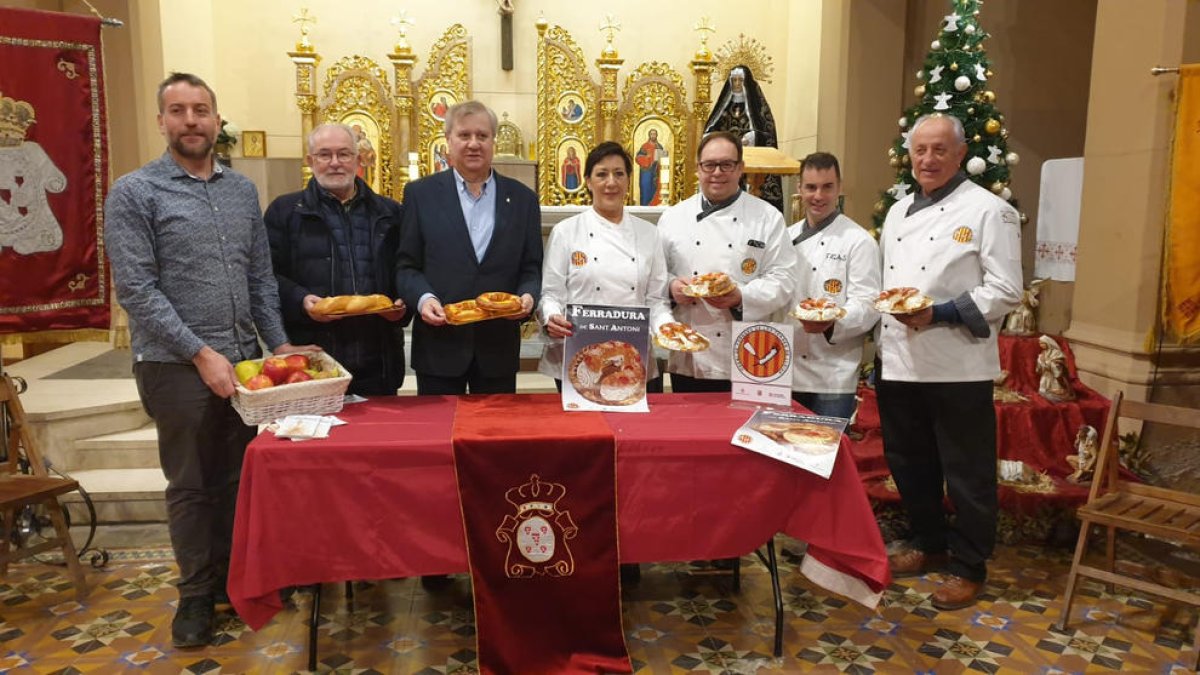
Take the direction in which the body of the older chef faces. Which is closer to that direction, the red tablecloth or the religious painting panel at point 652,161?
the red tablecloth

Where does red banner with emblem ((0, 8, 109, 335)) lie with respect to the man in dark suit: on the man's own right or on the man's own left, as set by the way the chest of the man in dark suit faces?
on the man's own right

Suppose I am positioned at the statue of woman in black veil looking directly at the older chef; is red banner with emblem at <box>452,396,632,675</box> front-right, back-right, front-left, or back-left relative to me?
front-right

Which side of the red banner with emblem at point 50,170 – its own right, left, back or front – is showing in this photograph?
front

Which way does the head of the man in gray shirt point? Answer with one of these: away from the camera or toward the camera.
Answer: toward the camera

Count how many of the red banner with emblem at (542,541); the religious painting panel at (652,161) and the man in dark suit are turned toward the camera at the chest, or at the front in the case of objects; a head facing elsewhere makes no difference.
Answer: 3

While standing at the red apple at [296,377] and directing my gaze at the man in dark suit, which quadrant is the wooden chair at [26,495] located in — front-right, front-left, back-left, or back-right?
back-left

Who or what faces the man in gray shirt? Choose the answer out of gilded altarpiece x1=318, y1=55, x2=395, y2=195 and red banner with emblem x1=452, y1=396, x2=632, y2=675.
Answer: the gilded altarpiece

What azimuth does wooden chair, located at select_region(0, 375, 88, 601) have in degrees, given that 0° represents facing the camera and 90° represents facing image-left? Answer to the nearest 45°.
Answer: approximately 315°

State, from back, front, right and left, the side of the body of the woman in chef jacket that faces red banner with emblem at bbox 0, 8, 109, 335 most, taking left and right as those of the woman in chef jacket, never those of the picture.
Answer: right

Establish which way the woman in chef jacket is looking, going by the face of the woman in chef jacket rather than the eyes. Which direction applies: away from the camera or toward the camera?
toward the camera

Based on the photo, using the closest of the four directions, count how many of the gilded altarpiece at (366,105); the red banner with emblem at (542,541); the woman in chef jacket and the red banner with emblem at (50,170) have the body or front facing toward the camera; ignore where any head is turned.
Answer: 4

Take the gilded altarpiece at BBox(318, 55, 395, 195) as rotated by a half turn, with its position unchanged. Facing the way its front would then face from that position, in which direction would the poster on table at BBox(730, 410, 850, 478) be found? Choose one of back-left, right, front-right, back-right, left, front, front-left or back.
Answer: back

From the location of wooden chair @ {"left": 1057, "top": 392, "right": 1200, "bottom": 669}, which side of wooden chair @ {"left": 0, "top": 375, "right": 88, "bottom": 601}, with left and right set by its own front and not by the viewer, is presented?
front

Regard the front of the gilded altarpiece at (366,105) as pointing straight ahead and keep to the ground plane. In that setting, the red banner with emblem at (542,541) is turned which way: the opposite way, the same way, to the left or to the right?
the same way

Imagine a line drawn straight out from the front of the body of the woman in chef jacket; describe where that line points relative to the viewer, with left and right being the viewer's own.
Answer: facing the viewer

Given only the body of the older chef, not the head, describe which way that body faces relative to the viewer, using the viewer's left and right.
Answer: facing the viewer and to the left of the viewer

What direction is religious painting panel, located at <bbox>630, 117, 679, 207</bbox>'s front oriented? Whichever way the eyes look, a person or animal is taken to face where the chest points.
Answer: toward the camera

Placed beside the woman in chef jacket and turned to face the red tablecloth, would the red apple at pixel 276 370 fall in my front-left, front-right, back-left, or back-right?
front-right

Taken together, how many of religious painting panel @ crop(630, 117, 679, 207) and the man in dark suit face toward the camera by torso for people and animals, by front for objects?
2

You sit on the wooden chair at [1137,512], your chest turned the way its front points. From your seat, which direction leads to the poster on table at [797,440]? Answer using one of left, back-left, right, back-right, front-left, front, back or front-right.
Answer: front
